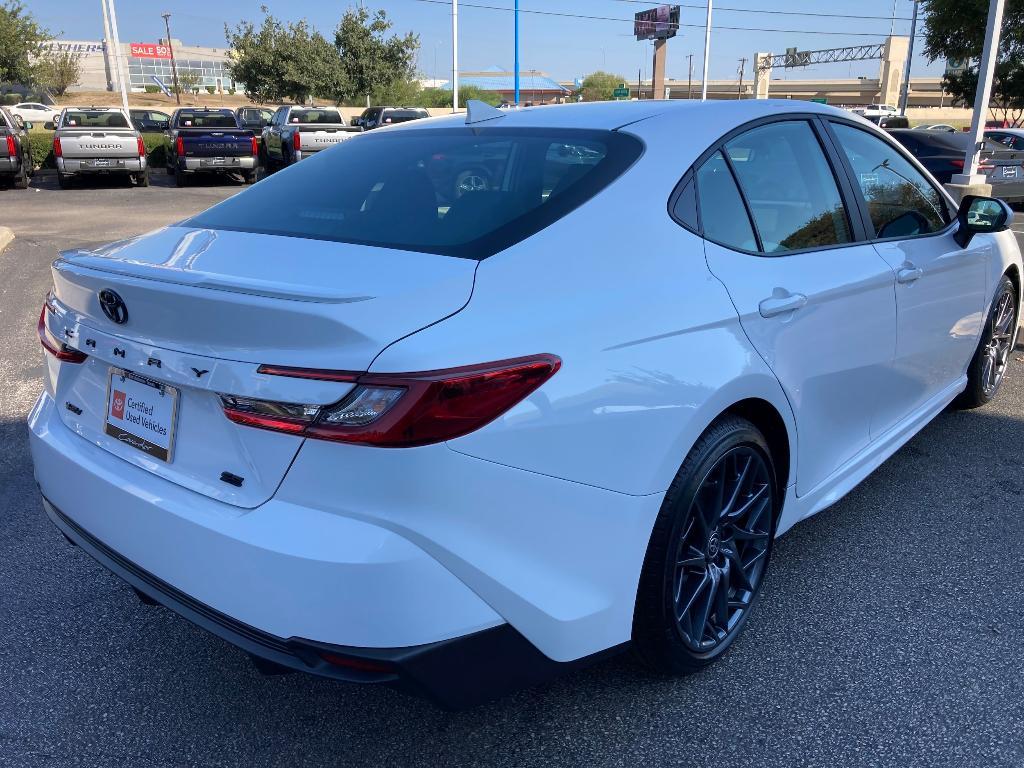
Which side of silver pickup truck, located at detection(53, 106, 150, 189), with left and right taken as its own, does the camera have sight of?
back

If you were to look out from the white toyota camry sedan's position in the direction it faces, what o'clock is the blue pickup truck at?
The blue pickup truck is roughly at 10 o'clock from the white toyota camry sedan.

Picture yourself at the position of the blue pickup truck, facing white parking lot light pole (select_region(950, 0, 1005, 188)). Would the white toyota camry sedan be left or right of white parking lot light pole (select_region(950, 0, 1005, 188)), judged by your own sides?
right

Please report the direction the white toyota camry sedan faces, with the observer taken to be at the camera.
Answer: facing away from the viewer and to the right of the viewer

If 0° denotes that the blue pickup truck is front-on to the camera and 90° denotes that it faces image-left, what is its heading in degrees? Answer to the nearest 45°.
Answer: approximately 180°

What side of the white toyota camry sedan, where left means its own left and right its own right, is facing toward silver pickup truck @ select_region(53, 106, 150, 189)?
left

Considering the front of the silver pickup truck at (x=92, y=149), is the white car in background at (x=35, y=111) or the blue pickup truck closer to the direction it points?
the white car in background

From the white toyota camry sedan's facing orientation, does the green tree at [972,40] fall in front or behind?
in front

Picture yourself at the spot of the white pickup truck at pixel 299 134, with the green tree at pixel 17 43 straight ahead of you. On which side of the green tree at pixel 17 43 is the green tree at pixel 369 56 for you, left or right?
right

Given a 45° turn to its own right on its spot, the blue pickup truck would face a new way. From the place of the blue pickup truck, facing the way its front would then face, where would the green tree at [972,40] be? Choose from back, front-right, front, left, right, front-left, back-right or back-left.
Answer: front-right

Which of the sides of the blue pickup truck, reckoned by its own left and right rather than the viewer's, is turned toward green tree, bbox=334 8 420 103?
front

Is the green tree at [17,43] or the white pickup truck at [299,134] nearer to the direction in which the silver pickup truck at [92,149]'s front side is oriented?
the green tree

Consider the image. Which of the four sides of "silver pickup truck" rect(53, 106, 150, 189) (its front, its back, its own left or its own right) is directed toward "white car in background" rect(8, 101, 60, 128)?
front

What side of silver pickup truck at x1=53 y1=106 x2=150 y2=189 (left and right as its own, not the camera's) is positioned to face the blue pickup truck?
right

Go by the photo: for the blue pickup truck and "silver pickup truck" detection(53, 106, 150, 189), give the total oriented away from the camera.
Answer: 2
